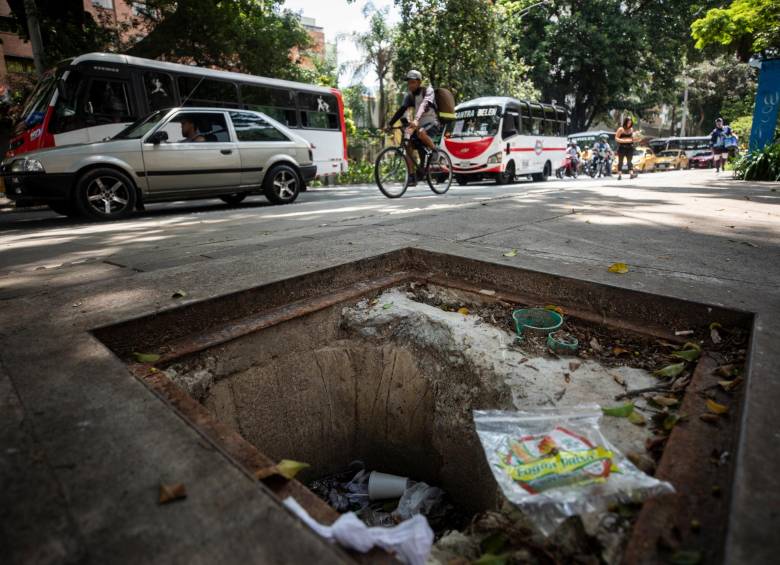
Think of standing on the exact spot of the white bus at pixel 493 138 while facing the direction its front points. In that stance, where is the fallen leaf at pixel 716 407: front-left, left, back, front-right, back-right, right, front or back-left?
front-left

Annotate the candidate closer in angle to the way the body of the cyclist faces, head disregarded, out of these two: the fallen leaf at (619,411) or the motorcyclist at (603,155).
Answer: the fallen leaf

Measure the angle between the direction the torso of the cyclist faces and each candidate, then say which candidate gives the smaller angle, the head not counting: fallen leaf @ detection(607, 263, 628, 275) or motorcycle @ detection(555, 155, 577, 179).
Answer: the fallen leaf

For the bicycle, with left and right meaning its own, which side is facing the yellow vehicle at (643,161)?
back

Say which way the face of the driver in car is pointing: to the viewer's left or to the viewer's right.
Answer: to the viewer's left

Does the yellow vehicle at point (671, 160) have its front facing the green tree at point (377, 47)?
yes

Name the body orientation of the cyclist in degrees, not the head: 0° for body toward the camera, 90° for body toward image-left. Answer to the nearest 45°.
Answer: approximately 45°
